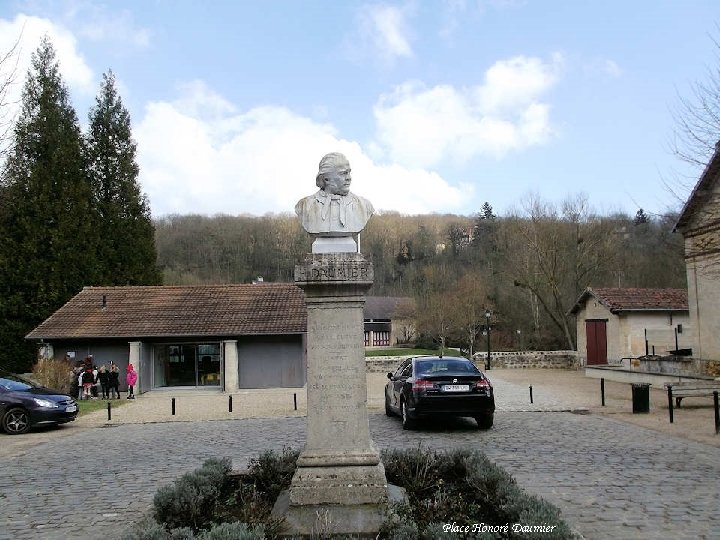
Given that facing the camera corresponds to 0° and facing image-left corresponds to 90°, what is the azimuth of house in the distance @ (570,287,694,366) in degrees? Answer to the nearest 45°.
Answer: approximately 45°

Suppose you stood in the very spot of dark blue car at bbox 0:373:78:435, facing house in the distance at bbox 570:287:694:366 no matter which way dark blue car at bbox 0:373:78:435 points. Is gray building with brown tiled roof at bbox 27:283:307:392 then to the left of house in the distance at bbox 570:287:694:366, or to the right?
left

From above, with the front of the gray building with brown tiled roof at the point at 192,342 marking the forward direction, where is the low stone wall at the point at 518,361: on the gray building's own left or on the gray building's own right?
on the gray building's own left

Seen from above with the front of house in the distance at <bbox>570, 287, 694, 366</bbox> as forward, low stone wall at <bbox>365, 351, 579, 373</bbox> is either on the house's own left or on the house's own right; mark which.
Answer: on the house's own right

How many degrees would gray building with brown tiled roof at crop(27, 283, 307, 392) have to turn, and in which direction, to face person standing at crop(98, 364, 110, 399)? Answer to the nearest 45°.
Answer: approximately 45° to its right

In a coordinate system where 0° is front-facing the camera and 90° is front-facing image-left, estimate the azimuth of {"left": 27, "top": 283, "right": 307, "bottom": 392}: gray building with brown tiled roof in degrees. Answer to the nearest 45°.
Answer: approximately 0°

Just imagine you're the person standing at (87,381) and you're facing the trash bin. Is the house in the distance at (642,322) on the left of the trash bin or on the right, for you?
left

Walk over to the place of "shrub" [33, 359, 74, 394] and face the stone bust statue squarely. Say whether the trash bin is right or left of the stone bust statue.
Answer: left

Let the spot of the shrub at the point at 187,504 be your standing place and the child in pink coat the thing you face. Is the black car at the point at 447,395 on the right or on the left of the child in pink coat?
right
